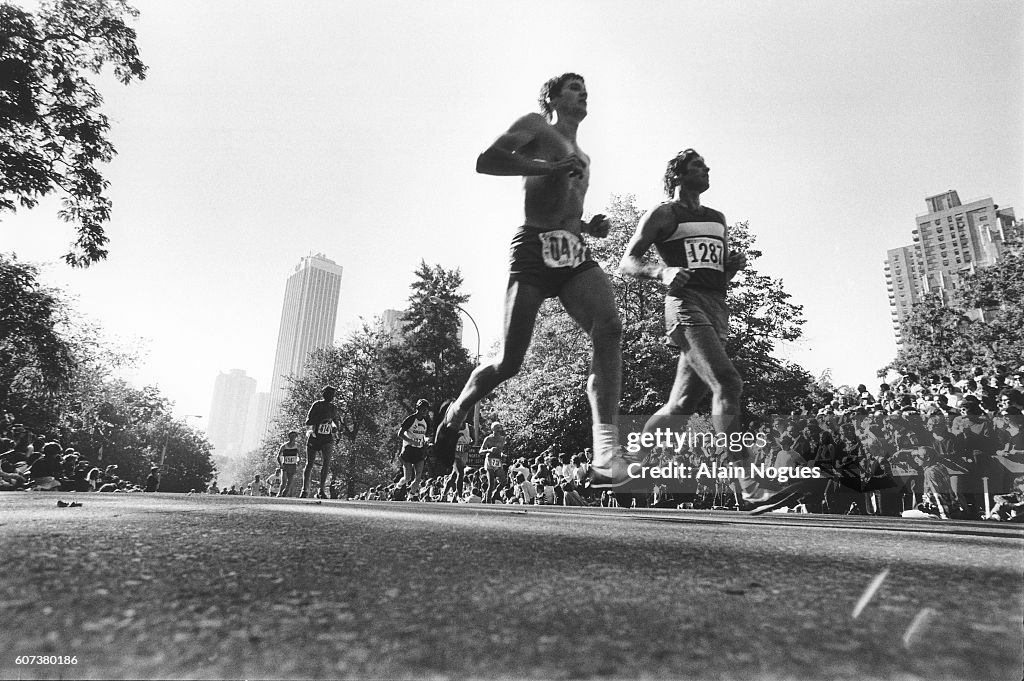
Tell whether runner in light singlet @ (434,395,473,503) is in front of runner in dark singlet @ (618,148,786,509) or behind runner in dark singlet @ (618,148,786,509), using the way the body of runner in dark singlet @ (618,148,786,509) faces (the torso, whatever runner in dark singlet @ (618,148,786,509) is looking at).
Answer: behind

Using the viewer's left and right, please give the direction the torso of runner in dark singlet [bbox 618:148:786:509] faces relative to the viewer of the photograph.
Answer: facing the viewer and to the right of the viewer

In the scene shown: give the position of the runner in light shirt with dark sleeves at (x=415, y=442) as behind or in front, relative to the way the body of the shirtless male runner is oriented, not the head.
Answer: behind

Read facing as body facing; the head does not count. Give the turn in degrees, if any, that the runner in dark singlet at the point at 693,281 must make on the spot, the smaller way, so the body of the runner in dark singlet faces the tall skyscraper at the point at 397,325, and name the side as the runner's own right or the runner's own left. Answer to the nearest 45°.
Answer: approximately 180°

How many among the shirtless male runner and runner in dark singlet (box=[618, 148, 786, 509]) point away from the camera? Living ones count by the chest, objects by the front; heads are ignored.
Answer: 0

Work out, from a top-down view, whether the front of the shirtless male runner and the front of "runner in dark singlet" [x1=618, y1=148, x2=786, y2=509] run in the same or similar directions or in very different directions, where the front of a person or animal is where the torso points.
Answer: same or similar directions

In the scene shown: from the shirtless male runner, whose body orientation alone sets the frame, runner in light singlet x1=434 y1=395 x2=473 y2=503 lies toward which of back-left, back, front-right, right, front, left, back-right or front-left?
back-left

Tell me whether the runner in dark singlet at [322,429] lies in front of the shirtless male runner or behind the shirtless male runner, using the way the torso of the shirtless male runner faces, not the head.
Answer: behind

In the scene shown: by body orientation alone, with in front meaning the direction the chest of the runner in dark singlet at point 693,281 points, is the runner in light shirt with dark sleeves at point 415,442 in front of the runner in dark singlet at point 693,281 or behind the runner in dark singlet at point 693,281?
behind
